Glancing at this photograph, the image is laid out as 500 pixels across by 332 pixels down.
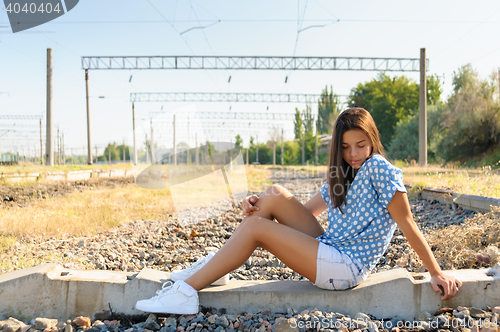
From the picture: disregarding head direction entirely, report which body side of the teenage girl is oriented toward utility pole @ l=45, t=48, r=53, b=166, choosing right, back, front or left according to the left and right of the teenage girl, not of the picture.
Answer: right

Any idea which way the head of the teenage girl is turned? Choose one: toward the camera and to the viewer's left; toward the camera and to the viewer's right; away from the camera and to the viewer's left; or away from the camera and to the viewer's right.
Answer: toward the camera and to the viewer's left

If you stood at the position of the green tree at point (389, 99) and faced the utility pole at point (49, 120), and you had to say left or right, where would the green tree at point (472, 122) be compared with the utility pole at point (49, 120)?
left

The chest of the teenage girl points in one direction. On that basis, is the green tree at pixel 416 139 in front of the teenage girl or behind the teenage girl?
behind

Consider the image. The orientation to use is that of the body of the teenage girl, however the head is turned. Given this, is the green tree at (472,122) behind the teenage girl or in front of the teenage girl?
behind

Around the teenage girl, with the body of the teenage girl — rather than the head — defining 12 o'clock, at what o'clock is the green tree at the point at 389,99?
The green tree is roughly at 5 o'clock from the teenage girl.

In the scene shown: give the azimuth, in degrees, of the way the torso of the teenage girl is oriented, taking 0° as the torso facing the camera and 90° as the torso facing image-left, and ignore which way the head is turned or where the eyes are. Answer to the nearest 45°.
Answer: approximately 45°
